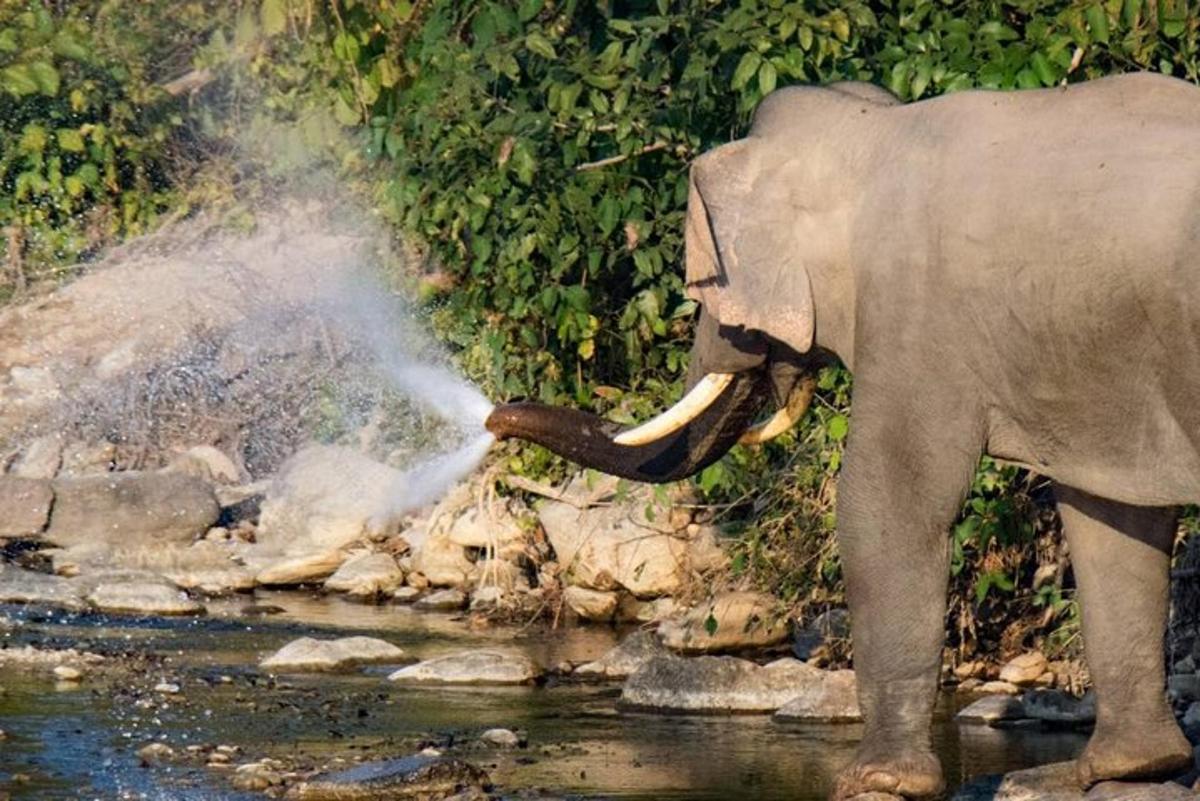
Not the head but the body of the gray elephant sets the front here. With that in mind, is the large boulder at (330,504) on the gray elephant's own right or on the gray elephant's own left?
on the gray elephant's own right

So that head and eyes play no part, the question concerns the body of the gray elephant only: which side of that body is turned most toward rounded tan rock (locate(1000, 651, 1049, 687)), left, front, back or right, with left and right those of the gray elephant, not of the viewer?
right

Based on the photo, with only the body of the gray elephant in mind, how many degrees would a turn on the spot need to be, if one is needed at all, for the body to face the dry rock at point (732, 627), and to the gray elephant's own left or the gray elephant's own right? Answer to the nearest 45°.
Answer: approximately 90° to the gray elephant's own right

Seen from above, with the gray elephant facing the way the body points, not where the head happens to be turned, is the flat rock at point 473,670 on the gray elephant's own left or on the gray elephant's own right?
on the gray elephant's own right

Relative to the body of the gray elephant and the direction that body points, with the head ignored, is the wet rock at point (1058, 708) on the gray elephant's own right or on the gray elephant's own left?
on the gray elephant's own right

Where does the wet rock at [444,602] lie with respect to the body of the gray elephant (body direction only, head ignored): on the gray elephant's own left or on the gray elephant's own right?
on the gray elephant's own right

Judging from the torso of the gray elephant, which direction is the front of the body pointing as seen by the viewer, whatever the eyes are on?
to the viewer's left

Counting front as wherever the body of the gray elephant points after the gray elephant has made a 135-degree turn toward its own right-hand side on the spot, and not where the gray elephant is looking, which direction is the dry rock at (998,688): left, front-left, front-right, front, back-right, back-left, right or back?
front-left

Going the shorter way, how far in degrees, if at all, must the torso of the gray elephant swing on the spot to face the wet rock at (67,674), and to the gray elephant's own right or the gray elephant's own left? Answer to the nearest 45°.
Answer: approximately 45° to the gray elephant's own right
